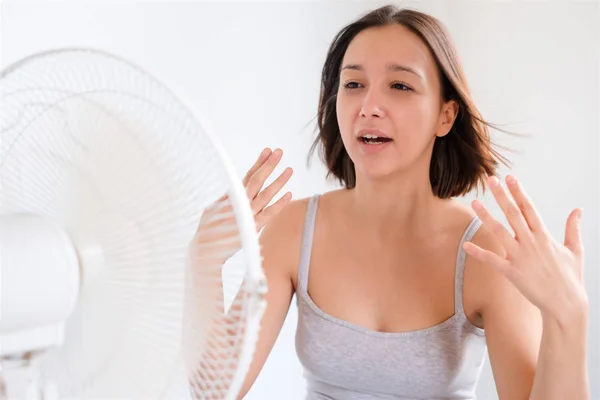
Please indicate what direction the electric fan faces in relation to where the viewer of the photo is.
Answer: facing away from the viewer and to the right of the viewer

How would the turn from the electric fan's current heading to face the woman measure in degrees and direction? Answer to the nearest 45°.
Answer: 0° — it already faces them

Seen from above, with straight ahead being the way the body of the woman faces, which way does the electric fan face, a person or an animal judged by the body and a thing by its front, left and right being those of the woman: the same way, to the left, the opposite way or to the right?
the opposite way
